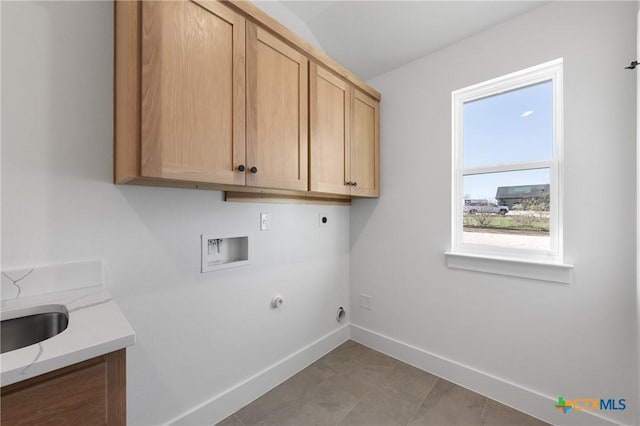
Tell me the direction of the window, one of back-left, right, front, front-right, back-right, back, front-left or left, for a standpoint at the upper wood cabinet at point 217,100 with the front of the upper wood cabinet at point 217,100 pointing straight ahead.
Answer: front-left

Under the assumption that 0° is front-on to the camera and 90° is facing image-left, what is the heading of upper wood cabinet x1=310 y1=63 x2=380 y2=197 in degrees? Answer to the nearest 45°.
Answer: approximately 315°

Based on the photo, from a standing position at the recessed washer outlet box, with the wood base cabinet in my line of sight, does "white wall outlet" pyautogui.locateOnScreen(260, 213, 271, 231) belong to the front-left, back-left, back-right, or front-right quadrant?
back-left

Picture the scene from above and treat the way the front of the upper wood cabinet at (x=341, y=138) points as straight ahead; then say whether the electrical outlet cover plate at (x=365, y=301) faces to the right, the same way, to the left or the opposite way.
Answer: to the right

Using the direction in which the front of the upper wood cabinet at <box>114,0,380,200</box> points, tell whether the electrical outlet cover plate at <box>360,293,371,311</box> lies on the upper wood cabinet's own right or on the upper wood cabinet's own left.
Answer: on the upper wood cabinet's own left

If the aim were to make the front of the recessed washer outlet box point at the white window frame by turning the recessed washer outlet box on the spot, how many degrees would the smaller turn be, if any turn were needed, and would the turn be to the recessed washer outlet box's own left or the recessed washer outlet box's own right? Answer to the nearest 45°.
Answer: approximately 45° to the recessed washer outlet box's own left
